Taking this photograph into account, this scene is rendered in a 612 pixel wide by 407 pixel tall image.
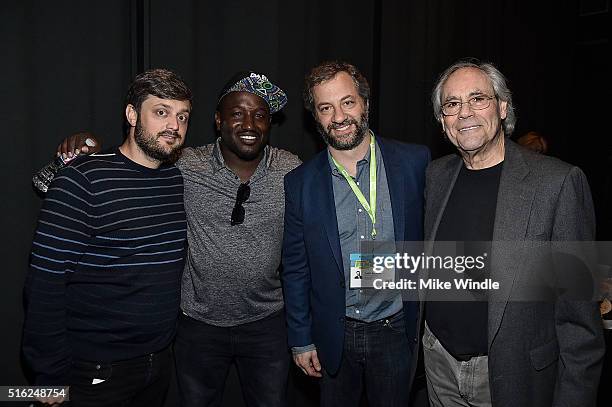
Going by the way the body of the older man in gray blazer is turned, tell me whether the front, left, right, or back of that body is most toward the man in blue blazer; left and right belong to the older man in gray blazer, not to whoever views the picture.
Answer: right

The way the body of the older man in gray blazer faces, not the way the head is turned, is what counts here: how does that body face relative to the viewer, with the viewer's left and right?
facing the viewer and to the left of the viewer

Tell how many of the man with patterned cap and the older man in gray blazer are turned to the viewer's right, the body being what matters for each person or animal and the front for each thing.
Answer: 0

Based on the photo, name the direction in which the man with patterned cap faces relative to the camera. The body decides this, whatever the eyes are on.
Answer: toward the camera

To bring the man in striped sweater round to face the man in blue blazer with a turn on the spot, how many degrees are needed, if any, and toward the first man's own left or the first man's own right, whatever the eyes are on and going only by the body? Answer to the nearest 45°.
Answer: approximately 45° to the first man's own left

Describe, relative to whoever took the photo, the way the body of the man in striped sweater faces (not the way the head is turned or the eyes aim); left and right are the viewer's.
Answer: facing the viewer and to the right of the viewer
